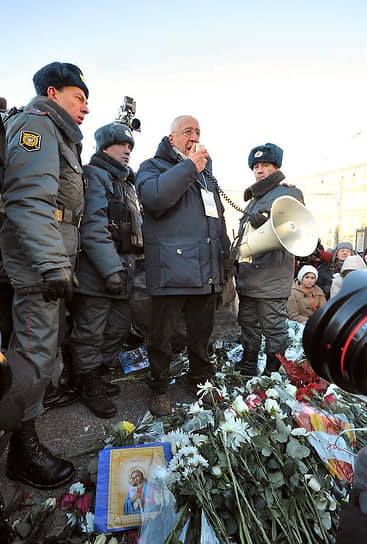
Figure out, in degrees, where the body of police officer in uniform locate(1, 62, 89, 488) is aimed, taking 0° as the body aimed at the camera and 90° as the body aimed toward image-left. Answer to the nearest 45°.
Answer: approximately 270°

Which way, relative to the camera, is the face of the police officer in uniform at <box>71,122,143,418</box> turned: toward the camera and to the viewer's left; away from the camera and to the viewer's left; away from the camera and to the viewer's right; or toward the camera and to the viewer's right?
toward the camera and to the viewer's right

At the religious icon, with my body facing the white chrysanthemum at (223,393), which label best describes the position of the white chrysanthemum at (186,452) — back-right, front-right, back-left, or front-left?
front-right

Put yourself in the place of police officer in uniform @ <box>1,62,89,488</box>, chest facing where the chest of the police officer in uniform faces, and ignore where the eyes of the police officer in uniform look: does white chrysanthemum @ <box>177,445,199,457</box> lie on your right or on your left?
on your right

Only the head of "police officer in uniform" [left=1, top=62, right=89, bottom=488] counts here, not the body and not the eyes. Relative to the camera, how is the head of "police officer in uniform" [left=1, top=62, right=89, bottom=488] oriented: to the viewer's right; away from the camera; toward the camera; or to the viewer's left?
to the viewer's right

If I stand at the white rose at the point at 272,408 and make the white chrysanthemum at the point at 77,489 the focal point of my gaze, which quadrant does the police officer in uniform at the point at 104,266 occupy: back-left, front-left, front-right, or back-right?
front-right

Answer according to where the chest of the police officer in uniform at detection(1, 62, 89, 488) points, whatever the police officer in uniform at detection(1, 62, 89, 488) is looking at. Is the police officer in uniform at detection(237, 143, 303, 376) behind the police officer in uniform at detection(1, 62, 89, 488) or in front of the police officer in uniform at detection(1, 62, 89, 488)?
in front

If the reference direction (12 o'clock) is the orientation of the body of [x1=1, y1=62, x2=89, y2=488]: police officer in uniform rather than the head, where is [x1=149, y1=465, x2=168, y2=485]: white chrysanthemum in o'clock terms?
The white chrysanthemum is roughly at 2 o'clock from the police officer in uniform.

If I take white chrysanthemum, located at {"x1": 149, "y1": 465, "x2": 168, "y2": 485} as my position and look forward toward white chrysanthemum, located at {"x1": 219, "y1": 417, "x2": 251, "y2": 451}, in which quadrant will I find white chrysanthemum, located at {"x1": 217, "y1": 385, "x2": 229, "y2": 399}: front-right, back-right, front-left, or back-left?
front-left
